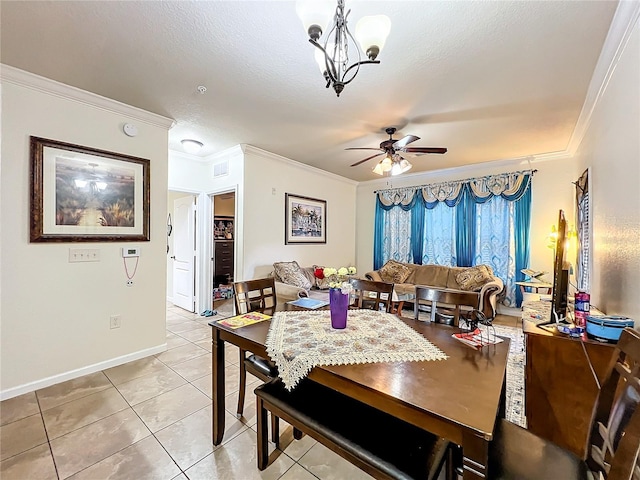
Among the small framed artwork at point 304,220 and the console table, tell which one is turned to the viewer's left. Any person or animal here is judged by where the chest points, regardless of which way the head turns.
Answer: the console table

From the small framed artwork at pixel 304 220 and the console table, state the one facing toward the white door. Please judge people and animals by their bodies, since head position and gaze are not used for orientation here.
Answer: the console table

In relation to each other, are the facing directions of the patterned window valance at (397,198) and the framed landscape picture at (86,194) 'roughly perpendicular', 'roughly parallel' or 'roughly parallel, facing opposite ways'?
roughly perpendicular

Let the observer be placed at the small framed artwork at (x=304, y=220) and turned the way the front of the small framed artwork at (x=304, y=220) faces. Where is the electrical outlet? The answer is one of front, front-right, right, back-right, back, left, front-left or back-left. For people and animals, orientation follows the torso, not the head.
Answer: right

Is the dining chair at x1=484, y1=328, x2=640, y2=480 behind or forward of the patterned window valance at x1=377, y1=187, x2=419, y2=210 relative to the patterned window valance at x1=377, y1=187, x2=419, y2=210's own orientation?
forward

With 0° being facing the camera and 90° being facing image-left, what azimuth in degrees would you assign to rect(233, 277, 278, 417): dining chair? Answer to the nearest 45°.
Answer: approximately 315°

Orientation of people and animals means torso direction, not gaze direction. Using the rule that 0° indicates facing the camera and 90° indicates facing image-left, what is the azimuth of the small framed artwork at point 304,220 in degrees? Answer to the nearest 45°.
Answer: approximately 315°

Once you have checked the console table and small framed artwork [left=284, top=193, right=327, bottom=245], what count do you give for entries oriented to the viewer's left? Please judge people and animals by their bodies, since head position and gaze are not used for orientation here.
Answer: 1

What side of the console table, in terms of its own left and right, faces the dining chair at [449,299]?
front

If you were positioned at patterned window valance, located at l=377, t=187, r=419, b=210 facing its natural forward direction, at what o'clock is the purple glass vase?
The purple glass vase is roughly at 12 o'clock from the patterned window valance.

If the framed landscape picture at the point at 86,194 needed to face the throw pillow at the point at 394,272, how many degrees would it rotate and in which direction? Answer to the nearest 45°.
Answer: approximately 45° to its left

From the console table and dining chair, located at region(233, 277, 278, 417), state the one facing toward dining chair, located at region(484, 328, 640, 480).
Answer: dining chair, located at region(233, 277, 278, 417)

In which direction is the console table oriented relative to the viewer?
to the viewer's left
